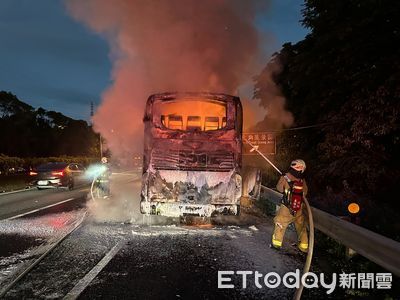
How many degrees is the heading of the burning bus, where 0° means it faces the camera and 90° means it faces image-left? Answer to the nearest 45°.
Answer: approximately 180°

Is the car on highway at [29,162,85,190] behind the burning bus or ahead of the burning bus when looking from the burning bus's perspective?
ahead

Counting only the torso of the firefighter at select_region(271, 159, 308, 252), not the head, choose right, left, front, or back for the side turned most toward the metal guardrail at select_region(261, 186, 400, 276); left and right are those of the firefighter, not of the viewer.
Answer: back

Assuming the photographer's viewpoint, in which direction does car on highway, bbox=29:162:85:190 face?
facing away from the viewer and to the right of the viewer

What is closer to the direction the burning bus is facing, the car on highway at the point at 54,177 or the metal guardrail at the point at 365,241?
the car on highway

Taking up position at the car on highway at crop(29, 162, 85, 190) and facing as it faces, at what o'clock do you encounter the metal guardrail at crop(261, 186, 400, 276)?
The metal guardrail is roughly at 4 o'clock from the car on highway.

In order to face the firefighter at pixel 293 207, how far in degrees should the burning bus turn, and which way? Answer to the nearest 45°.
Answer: approximately 135° to its right

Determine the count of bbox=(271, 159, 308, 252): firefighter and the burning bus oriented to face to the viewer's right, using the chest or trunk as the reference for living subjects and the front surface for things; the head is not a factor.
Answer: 0

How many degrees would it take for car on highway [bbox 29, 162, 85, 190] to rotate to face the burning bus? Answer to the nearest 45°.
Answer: approximately 135° to its right

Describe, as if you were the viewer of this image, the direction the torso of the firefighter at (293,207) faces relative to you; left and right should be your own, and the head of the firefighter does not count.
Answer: facing away from the viewer and to the left of the viewer

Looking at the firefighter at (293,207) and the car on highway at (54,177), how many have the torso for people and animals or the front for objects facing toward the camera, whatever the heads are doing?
0

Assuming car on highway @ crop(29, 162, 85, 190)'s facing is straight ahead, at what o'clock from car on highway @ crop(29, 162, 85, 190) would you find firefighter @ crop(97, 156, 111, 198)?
The firefighter is roughly at 4 o'clock from the car on highway.

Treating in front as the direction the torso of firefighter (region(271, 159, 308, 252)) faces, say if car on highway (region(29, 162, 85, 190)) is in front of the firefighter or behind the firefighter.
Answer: in front
